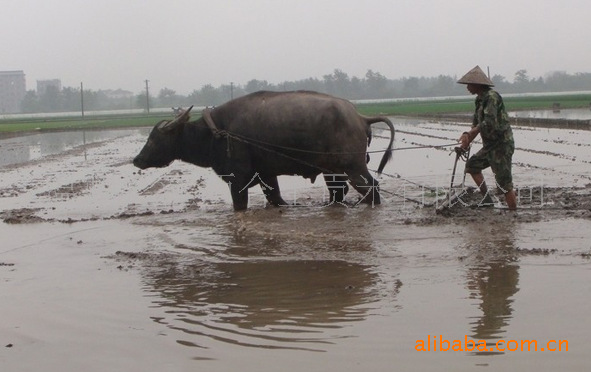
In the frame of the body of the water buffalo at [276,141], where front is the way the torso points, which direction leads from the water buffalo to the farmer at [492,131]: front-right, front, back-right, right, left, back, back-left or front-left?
back-left

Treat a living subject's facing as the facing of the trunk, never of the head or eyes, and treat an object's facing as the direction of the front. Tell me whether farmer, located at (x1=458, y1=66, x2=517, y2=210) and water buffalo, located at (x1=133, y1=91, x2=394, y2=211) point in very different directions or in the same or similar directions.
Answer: same or similar directions

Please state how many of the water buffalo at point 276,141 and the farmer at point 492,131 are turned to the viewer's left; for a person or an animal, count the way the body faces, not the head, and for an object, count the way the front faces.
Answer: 2

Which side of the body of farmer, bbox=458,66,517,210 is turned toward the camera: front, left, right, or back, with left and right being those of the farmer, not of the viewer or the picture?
left

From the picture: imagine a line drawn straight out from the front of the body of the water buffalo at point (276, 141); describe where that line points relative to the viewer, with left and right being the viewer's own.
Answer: facing to the left of the viewer

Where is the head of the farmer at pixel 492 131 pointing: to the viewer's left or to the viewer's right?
to the viewer's left

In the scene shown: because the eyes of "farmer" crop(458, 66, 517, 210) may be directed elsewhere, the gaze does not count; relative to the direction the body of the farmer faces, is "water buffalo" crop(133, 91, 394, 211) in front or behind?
in front
